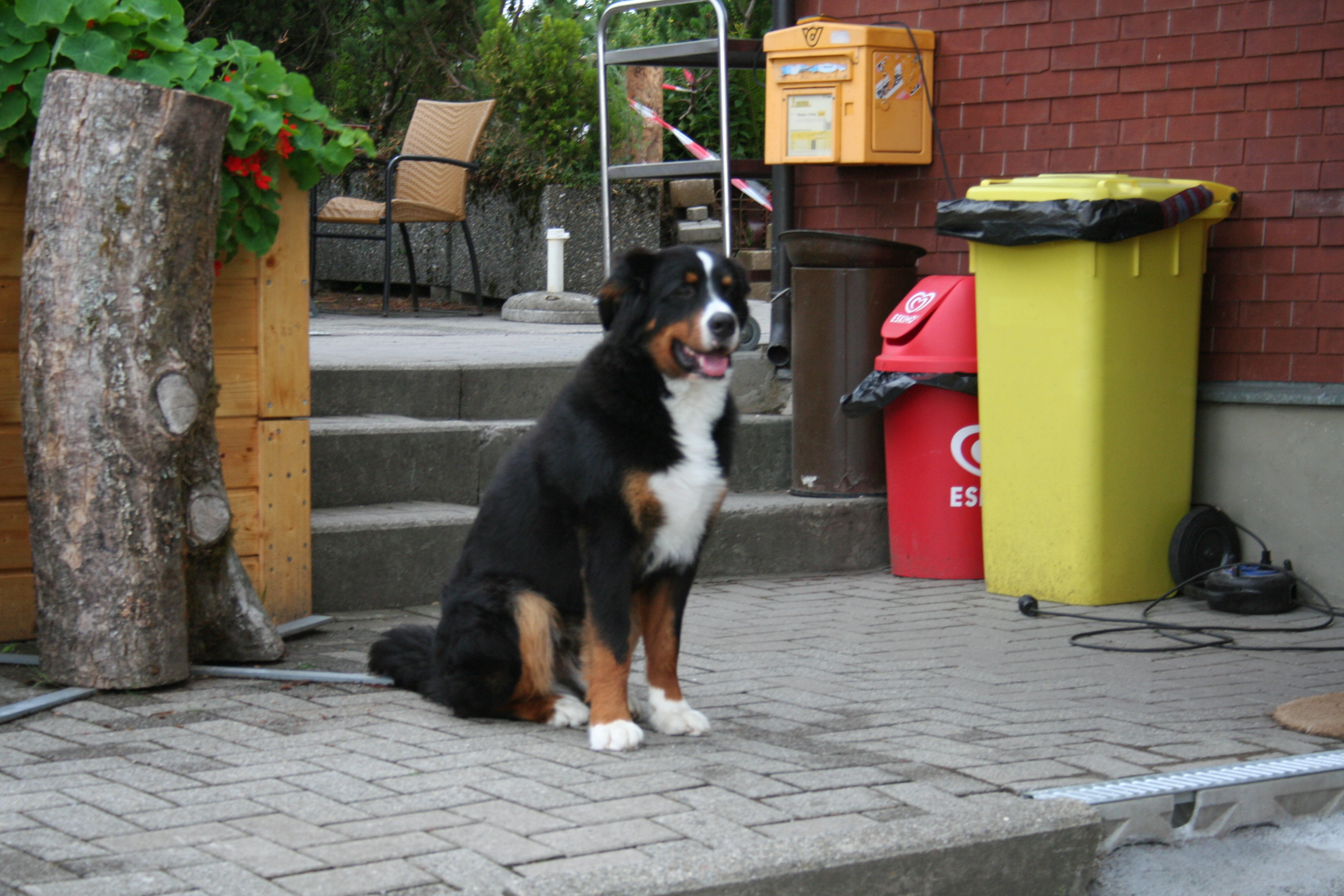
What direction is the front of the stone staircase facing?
toward the camera

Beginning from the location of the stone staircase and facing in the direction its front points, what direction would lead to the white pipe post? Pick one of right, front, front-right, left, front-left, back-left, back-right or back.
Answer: back

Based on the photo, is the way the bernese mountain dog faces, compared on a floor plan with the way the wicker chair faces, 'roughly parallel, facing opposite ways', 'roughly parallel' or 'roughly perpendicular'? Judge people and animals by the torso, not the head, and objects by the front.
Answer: roughly perpendicular

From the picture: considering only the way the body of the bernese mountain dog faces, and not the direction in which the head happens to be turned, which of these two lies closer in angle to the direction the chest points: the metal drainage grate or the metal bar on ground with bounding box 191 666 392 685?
the metal drainage grate

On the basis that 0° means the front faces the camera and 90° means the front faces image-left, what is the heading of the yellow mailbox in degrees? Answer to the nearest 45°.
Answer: approximately 45°

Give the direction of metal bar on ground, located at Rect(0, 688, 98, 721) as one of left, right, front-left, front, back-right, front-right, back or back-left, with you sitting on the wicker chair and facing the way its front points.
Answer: front-left

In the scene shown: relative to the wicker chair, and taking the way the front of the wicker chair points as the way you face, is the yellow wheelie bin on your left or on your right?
on your left

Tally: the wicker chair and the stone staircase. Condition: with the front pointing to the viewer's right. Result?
0

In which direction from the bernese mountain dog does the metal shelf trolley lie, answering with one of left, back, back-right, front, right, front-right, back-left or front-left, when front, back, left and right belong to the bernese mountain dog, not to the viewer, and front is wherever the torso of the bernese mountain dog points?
back-left

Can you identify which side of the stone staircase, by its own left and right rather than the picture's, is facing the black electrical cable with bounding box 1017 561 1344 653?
left

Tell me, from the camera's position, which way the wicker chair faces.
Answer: facing the viewer and to the left of the viewer
